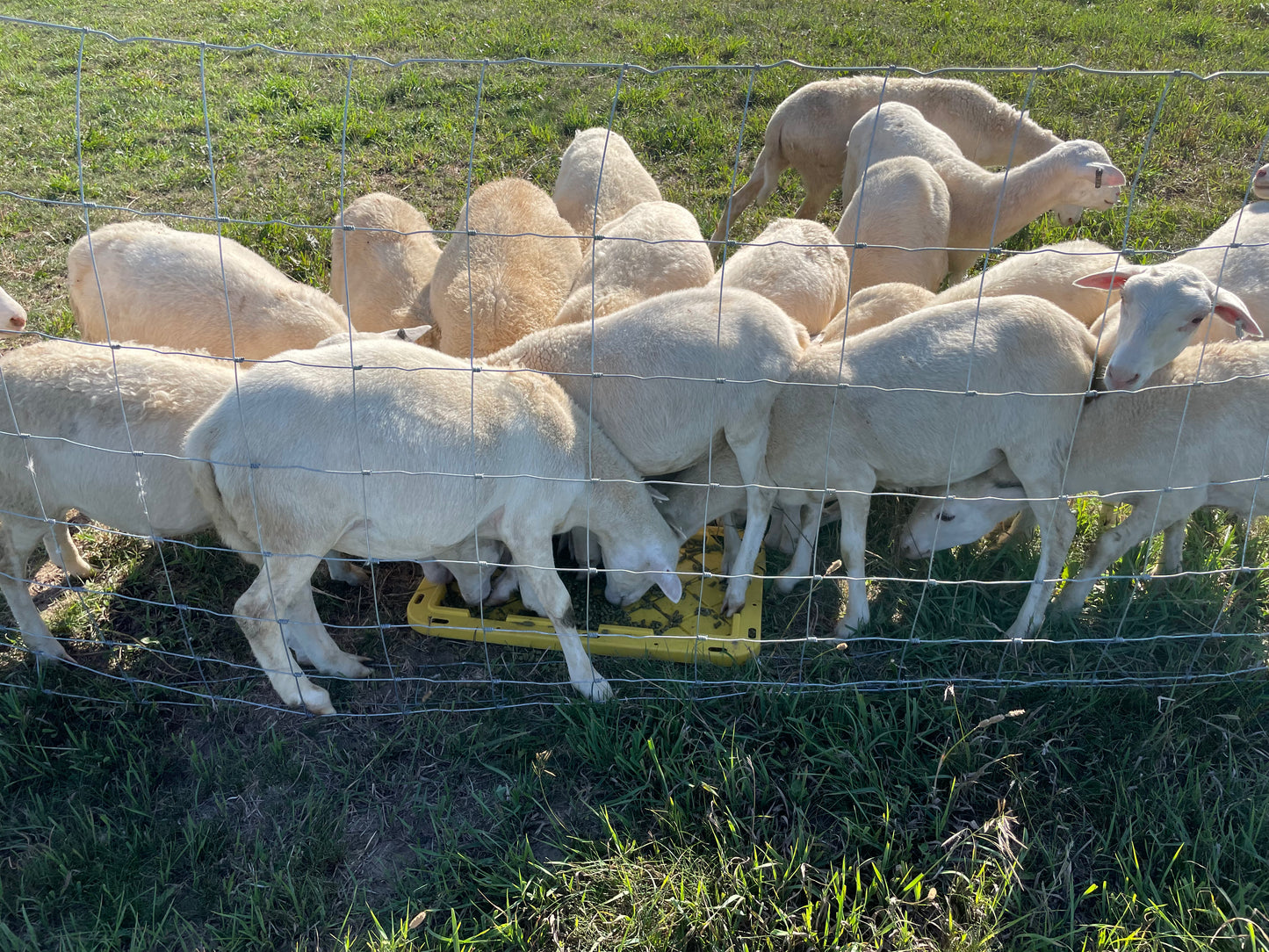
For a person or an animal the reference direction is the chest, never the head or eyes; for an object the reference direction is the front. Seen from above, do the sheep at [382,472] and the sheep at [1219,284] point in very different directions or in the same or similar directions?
very different directions

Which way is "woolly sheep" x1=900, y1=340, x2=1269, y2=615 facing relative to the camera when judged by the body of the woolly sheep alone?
to the viewer's left

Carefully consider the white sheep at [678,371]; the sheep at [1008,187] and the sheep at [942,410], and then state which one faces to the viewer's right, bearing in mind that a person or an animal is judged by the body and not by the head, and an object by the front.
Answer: the sheep at [1008,187]

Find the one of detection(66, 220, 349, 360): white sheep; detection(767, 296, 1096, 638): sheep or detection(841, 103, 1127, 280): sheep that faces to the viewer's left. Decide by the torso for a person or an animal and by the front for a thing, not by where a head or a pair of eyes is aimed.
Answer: detection(767, 296, 1096, 638): sheep

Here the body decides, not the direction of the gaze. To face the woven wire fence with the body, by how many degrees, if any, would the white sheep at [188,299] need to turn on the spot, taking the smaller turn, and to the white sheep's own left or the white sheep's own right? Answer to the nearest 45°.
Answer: approximately 45° to the white sheep's own right

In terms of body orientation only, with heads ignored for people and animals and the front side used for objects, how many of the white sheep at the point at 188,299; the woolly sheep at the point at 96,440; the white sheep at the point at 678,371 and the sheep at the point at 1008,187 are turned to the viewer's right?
3

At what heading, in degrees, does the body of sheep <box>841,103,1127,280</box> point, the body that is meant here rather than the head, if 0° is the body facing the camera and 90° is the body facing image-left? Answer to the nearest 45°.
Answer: approximately 270°

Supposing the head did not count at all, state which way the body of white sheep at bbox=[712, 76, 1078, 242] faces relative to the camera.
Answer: to the viewer's right

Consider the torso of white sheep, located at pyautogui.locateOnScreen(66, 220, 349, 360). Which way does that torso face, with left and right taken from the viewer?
facing to the right of the viewer

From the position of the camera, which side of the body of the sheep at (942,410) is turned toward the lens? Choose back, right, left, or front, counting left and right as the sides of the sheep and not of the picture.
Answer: left

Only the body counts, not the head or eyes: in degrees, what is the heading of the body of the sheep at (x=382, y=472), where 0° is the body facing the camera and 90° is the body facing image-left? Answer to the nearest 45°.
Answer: approximately 270°

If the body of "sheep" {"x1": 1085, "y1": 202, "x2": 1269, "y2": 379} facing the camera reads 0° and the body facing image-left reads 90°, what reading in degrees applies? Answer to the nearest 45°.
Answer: approximately 45°
